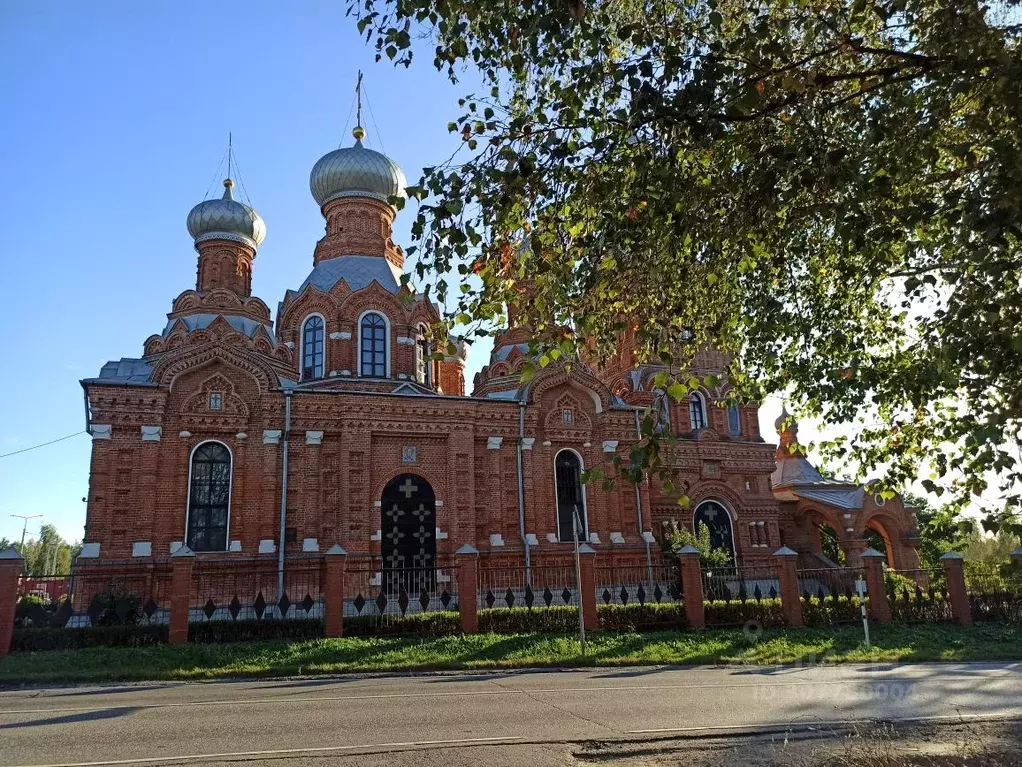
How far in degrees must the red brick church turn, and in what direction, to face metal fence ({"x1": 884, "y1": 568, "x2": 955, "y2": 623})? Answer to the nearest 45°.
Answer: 0° — it already faces it

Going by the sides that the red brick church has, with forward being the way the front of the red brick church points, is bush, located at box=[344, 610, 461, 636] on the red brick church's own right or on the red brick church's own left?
on the red brick church's own right

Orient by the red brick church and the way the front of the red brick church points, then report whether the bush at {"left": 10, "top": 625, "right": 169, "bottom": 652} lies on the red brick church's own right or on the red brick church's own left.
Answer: on the red brick church's own right

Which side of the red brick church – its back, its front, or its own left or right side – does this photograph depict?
right

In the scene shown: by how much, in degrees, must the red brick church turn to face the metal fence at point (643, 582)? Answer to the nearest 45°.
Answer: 0° — it already faces it

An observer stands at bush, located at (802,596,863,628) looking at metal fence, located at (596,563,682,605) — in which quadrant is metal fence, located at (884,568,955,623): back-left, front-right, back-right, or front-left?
back-right

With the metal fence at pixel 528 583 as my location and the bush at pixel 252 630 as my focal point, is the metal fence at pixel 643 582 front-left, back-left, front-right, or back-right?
back-left

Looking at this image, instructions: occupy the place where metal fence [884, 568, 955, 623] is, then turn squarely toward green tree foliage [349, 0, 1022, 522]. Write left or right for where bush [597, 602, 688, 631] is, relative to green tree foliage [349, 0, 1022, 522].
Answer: right

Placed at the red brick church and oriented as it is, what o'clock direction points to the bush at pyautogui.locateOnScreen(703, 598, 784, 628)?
The bush is roughly at 11 o'clock from the red brick church.
